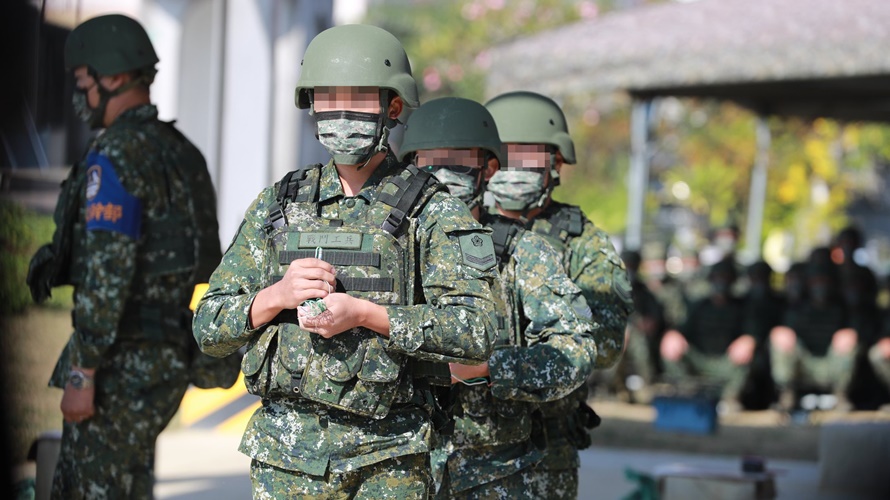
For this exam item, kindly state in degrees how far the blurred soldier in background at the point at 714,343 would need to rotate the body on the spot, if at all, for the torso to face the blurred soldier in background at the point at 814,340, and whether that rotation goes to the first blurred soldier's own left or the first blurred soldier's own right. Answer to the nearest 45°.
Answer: approximately 90° to the first blurred soldier's own left

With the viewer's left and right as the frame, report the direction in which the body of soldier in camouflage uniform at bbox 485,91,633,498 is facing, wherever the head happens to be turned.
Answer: facing the viewer and to the left of the viewer

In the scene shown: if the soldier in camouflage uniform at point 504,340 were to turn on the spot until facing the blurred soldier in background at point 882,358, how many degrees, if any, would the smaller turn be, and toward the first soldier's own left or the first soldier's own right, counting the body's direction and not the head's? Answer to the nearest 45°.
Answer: approximately 180°

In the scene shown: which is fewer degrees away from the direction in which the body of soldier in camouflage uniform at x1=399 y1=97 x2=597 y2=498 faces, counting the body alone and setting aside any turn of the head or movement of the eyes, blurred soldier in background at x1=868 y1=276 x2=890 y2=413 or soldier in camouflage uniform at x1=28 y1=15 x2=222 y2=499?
the soldier in camouflage uniform

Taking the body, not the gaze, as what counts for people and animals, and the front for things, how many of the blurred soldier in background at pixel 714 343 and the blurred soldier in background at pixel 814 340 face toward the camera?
2

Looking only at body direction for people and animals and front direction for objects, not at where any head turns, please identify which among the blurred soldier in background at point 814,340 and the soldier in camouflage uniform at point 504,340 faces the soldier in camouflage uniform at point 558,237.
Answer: the blurred soldier in background

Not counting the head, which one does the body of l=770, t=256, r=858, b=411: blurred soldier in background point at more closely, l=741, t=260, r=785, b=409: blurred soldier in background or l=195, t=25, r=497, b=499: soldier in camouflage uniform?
the soldier in camouflage uniform

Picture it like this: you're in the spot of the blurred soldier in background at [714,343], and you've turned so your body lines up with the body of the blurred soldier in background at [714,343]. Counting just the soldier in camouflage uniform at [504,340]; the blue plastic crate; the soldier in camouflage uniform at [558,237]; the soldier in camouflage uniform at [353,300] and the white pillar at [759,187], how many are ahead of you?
4

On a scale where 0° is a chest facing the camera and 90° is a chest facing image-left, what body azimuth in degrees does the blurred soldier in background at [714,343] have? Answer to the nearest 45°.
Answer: approximately 0°

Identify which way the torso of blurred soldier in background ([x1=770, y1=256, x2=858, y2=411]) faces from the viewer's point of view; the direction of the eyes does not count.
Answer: toward the camera

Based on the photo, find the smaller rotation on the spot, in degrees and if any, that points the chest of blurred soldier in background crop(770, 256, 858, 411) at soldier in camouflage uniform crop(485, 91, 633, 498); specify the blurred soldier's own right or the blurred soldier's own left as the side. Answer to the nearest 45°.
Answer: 0° — they already face them

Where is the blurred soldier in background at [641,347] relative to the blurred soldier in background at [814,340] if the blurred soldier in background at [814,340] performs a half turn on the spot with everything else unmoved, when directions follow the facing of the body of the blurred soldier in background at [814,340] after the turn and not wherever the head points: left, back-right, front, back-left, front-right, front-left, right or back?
left

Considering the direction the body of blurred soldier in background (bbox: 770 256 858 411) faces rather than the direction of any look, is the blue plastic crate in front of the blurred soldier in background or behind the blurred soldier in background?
in front

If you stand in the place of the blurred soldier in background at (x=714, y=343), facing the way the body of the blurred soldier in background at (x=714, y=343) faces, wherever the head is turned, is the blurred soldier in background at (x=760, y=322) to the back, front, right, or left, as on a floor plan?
left
